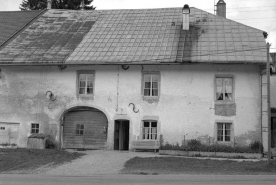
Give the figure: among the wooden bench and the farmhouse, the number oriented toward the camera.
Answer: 2

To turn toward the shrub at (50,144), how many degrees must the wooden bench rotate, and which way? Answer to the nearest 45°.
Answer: approximately 90° to its right

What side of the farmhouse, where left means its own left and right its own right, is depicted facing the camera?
front

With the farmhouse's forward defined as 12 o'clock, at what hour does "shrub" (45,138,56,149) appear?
The shrub is roughly at 3 o'clock from the farmhouse.

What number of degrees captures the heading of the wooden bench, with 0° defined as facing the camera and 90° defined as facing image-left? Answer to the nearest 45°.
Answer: approximately 0°

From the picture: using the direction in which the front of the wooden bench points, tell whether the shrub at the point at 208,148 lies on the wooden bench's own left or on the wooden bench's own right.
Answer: on the wooden bench's own left

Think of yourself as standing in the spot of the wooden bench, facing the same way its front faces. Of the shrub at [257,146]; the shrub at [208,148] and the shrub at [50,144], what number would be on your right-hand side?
1

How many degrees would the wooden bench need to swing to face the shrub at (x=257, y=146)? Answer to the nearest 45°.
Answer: approximately 90° to its left
